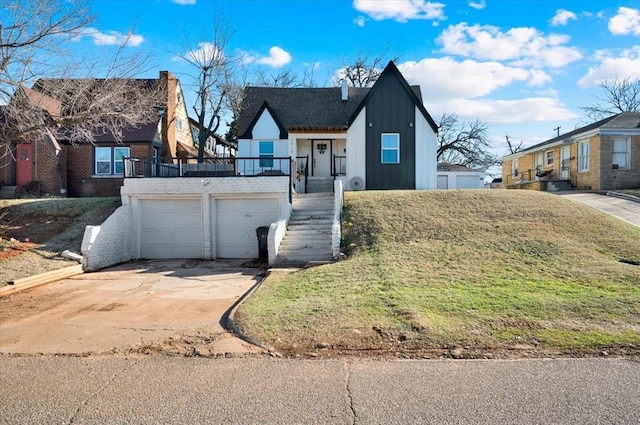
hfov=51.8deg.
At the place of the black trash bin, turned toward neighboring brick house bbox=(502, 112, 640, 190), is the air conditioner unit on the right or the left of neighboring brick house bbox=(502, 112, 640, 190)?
left

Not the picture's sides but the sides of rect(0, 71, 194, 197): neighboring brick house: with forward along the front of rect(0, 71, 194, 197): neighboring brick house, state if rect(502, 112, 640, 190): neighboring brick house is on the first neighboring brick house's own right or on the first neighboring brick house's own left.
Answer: on the first neighboring brick house's own left

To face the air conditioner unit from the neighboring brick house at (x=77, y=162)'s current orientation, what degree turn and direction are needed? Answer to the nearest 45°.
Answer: approximately 45° to its left

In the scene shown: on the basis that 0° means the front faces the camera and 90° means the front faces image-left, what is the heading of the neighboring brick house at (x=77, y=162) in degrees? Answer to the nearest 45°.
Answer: approximately 0°
